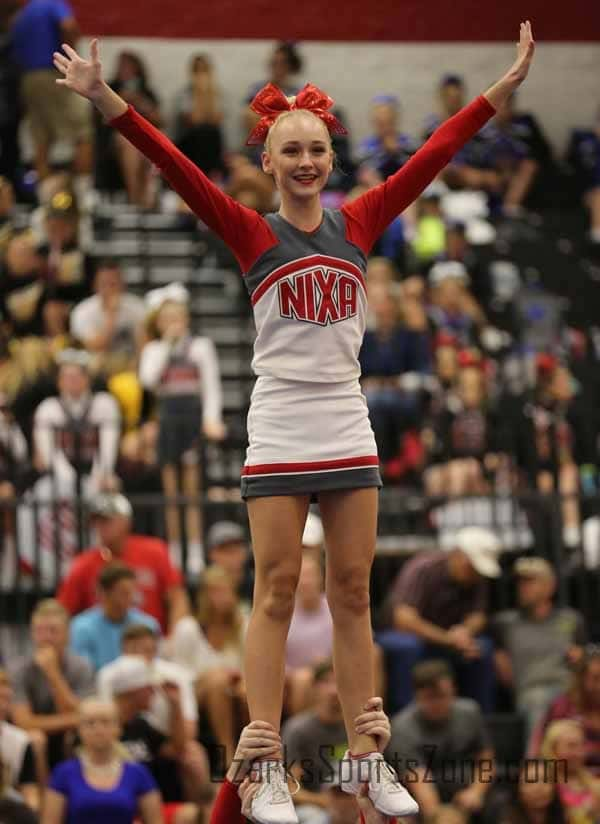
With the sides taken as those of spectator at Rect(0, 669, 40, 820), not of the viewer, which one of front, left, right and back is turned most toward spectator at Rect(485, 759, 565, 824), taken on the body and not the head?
left

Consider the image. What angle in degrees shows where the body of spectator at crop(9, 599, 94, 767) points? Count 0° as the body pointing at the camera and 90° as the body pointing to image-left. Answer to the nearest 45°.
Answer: approximately 0°

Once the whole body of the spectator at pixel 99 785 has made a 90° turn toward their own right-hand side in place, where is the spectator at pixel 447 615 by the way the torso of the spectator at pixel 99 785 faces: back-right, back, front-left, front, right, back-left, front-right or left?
back-right
